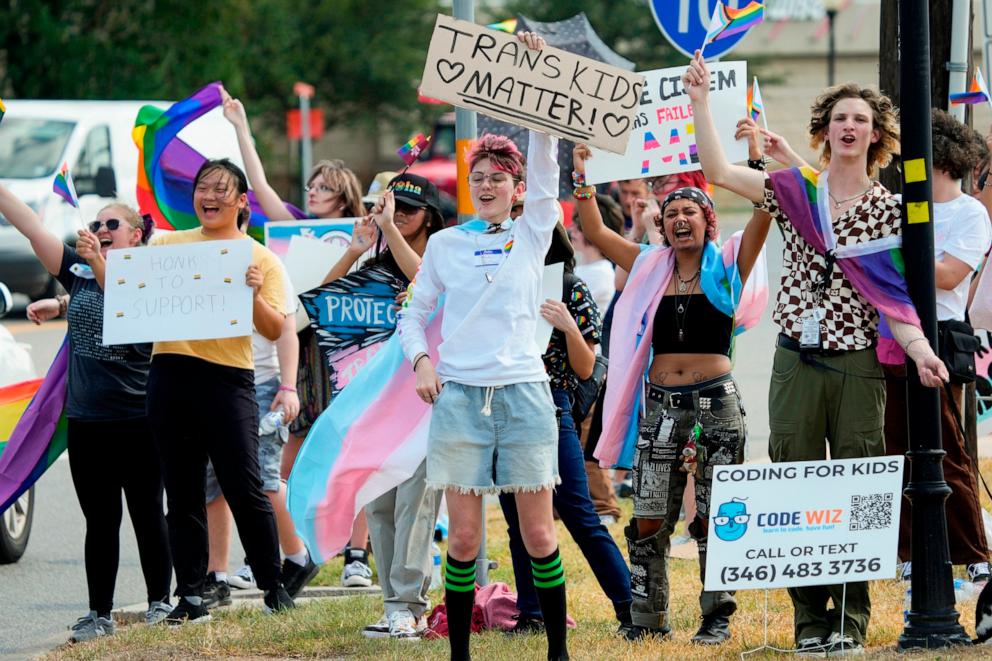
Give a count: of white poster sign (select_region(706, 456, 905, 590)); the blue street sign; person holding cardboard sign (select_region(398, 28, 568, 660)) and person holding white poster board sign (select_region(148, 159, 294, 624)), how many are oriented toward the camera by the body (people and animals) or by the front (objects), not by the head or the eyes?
4

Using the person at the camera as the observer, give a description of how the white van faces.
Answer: facing the viewer and to the left of the viewer

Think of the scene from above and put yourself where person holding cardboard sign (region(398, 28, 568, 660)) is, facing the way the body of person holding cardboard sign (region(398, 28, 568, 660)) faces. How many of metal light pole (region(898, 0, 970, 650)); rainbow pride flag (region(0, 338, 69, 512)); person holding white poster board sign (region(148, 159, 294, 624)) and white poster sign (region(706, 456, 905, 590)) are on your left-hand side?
2

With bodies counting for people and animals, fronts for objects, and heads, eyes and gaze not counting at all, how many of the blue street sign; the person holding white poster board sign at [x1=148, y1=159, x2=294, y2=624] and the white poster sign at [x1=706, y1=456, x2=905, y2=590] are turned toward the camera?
3

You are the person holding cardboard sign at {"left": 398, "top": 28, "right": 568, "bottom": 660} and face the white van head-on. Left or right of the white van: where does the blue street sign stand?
right

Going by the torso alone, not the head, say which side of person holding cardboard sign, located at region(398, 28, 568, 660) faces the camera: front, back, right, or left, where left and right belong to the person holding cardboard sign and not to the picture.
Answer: front

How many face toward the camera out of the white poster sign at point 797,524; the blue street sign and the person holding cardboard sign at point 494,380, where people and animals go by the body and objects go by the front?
3

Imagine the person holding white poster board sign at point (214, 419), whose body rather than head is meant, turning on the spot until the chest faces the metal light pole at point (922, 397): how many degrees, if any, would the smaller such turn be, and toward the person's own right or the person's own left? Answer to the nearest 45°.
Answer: approximately 45° to the person's own left

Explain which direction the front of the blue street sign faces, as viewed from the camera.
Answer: facing the viewer

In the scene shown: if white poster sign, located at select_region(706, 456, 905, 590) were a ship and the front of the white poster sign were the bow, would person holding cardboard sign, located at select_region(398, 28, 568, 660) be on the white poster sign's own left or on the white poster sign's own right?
on the white poster sign's own right
